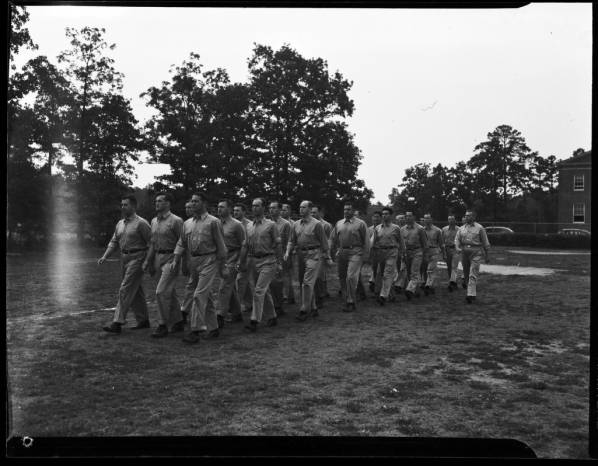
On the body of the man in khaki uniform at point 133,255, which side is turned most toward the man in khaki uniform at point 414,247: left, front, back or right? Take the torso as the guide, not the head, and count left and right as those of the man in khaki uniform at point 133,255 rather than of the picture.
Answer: back

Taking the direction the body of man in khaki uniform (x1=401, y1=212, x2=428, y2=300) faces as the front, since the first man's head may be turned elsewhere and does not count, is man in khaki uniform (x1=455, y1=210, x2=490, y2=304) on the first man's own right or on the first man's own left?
on the first man's own left

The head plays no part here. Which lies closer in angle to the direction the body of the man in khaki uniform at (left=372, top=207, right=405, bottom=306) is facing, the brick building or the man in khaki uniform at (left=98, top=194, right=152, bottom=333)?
the man in khaki uniform

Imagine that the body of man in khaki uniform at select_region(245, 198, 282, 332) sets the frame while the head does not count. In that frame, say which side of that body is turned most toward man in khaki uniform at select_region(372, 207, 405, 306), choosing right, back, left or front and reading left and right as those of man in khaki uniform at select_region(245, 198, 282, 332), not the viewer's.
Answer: back

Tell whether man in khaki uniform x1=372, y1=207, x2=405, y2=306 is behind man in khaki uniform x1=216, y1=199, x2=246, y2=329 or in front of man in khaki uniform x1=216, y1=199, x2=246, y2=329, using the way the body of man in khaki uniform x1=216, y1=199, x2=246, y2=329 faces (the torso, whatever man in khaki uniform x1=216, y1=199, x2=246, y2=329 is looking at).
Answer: behind

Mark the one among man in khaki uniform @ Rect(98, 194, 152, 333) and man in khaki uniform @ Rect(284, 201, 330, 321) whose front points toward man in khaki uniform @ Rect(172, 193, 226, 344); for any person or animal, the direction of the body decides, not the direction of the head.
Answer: man in khaki uniform @ Rect(284, 201, 330, 321)
